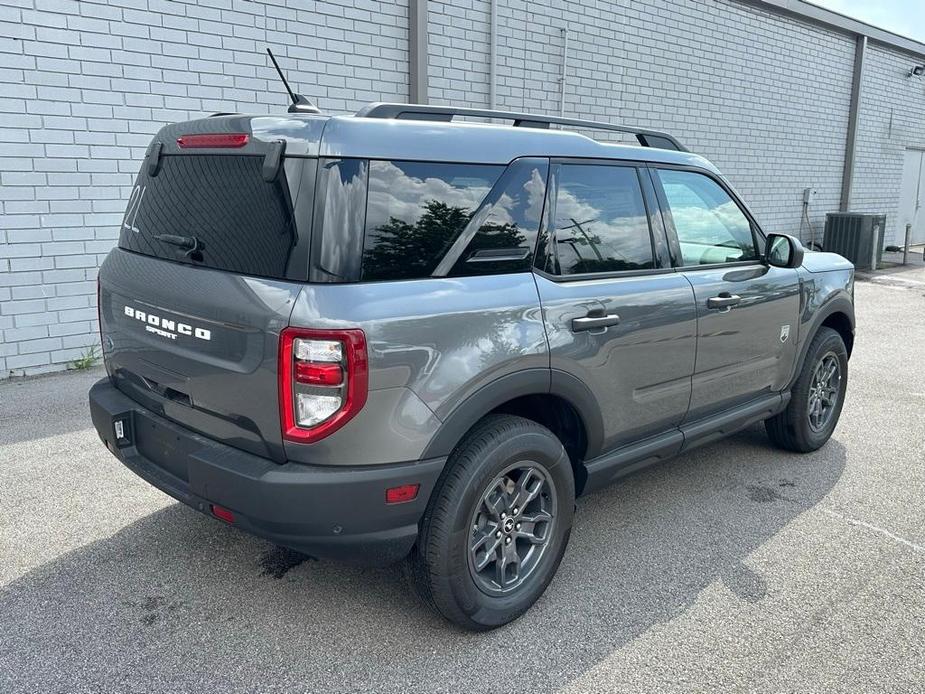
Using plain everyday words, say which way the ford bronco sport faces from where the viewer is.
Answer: facing away from the viewer and to the right of the viewer

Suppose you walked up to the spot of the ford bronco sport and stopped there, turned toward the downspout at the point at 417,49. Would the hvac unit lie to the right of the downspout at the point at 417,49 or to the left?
right

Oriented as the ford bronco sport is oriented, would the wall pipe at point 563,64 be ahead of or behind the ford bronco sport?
ahead

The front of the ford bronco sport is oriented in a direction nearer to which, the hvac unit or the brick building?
the hvac unit

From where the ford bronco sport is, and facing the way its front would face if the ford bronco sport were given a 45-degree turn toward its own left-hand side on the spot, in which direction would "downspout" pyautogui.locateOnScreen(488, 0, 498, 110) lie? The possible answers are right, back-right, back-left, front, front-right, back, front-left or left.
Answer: front

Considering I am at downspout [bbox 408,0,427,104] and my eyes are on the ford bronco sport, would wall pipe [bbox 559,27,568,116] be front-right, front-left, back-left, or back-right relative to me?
back-left

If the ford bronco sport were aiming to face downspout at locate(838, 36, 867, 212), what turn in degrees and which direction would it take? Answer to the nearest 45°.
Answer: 0° — it already faces it

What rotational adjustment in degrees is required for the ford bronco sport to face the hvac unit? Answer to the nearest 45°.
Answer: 0° — it already faces it
